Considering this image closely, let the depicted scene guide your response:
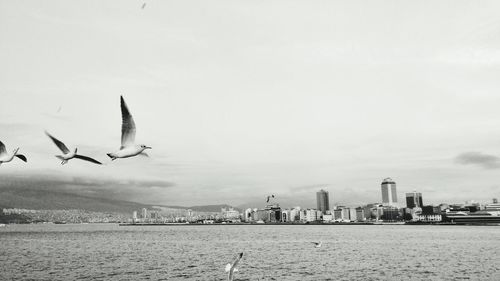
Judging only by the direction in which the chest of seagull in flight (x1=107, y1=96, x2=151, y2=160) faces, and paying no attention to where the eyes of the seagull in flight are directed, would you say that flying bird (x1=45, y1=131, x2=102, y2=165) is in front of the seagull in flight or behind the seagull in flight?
behind

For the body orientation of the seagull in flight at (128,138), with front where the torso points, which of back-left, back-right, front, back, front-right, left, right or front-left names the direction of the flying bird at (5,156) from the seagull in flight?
back-left

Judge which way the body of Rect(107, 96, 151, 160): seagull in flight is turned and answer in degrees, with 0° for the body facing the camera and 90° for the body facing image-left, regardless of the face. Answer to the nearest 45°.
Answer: approximately 270°
